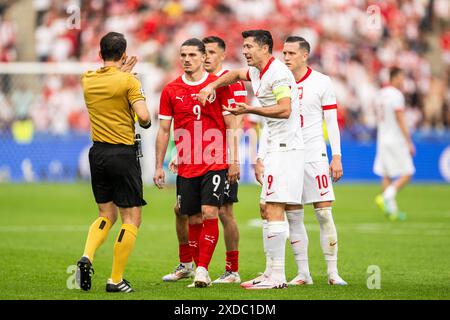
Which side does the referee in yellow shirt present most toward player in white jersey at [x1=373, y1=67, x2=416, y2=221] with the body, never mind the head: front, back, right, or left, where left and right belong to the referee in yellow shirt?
front

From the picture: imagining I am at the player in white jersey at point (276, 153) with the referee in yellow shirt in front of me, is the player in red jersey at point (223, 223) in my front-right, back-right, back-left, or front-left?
front-right

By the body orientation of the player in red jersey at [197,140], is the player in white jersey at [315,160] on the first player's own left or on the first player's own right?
on the first player's own left

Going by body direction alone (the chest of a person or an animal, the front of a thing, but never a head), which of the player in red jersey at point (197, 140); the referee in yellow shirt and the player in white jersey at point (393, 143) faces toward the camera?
the player in red jersey

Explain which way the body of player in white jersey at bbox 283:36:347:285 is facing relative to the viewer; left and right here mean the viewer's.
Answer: facing the viewer and to the left of the viewer

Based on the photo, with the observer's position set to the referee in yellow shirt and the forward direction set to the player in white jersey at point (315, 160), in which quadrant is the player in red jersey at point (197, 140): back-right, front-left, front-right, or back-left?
front-left

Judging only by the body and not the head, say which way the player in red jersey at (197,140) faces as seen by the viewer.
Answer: toward the camera

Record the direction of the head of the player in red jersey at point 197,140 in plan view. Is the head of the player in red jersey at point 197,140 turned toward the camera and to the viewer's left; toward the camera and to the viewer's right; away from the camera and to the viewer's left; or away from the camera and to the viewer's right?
toward the camera and to the viewer's left

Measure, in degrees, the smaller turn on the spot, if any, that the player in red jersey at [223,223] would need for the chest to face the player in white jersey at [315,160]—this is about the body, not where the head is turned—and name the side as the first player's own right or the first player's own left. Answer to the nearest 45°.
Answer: approximately 135° to the first player's own left

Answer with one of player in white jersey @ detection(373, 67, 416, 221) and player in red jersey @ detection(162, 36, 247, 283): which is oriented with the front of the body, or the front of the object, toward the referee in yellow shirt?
the player in red jersey

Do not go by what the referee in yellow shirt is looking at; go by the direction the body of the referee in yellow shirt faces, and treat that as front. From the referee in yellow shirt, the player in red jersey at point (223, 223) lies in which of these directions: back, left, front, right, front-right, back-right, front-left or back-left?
front
